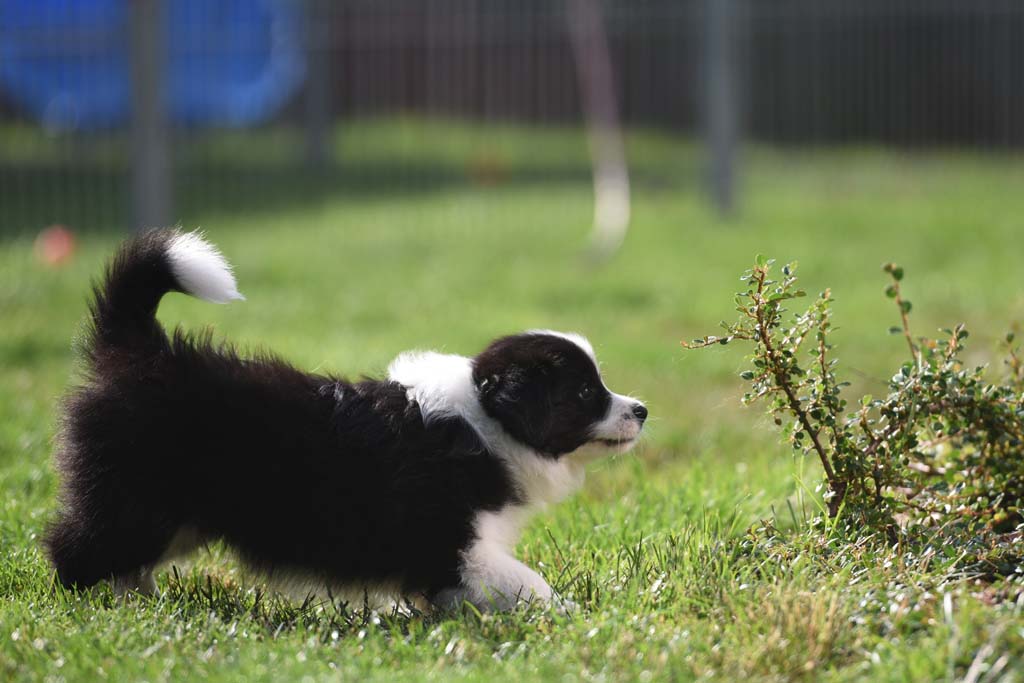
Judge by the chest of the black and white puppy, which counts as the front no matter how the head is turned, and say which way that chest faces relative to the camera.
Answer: to the viewer's right

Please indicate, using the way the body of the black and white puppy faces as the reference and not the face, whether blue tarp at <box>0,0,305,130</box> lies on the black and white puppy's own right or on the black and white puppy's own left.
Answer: on the black and white puppy's own left

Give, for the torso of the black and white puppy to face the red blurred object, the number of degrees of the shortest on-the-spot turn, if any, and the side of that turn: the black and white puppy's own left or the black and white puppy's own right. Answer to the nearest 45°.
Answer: approximately 90° to the black and white puppy's own left

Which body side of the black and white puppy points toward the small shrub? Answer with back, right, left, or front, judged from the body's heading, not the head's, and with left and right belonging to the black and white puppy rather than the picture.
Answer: front

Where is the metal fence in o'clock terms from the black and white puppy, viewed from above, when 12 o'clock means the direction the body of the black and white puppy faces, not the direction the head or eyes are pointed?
The metal fence is roughly at 9 o'clock from the black and white puppy.

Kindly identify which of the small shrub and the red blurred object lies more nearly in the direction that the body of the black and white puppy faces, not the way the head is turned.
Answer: the small shrub

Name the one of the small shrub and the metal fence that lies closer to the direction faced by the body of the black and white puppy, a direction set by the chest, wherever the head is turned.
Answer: the small shrub
